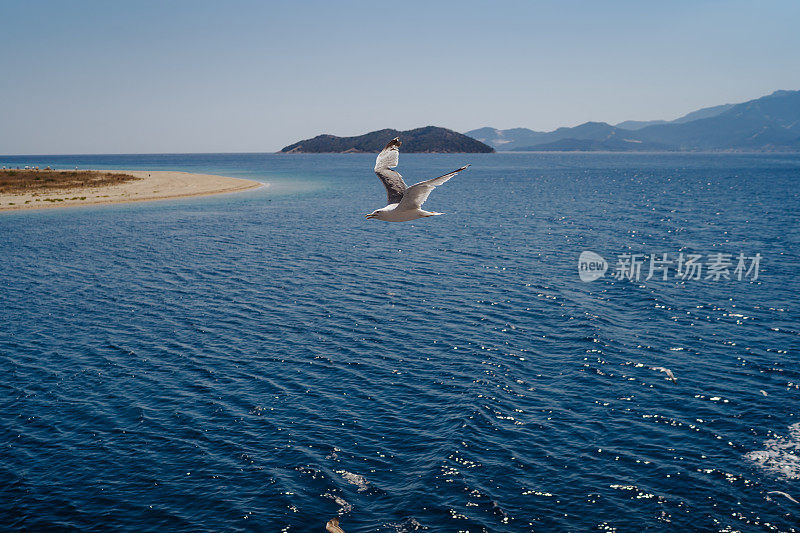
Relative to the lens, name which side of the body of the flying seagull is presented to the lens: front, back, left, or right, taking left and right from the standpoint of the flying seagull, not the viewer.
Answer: left
